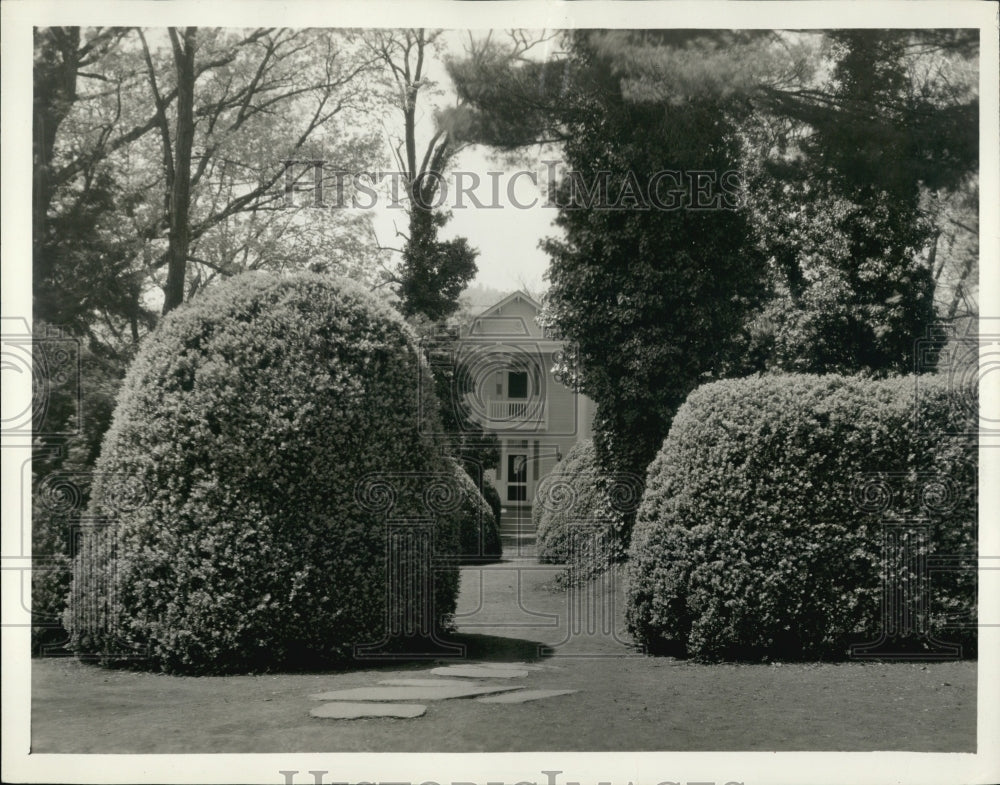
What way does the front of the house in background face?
toward the camera

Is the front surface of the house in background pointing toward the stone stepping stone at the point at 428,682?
yes

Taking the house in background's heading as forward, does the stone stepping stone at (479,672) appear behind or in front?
in front

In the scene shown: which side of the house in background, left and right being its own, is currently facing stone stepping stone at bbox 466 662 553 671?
front

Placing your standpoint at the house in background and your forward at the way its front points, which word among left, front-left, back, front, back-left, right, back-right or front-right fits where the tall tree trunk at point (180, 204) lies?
front-right

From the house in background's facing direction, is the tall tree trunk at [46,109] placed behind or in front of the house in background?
in front

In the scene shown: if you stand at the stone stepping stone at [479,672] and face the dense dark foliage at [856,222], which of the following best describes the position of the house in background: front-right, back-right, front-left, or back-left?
front-left
